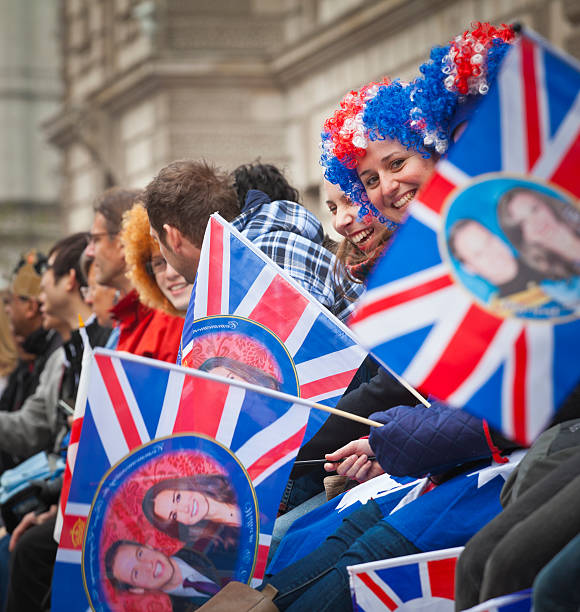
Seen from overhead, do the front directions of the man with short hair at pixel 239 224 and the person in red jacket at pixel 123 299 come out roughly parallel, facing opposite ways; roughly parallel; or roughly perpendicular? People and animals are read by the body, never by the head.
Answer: roughly parallel

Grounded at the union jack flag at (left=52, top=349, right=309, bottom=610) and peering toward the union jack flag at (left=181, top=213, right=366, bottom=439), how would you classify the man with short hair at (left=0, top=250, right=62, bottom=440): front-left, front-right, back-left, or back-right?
front-left
